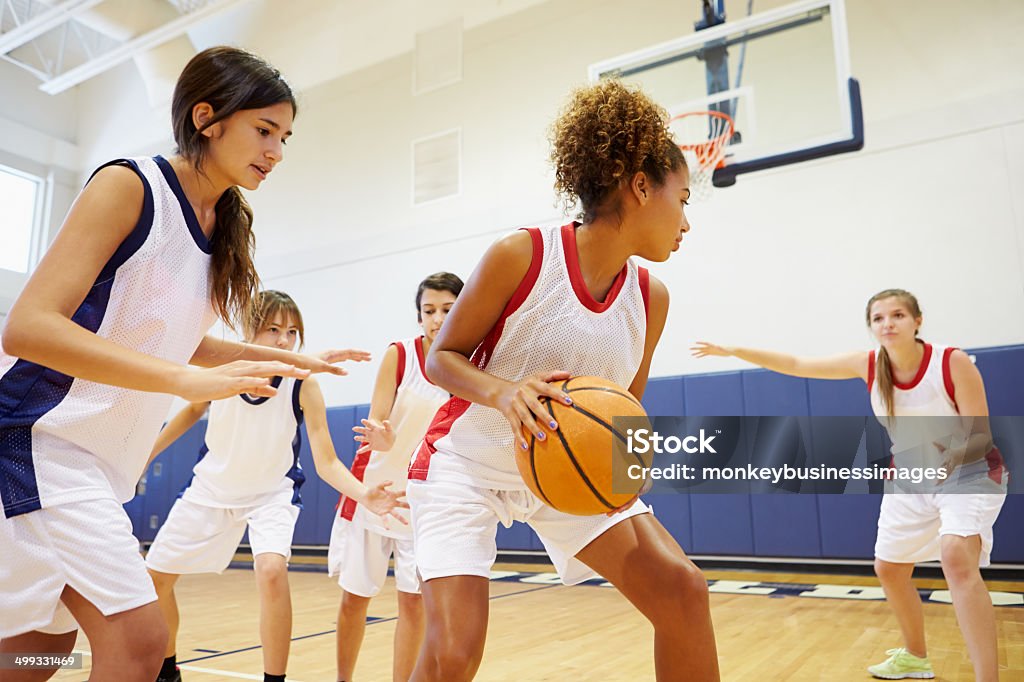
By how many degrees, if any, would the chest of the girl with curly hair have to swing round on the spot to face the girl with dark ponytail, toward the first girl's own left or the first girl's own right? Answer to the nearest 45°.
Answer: approximately 90° to the first girl's own right

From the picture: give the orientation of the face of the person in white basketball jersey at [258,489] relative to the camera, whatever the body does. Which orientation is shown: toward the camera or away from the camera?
toward the camera

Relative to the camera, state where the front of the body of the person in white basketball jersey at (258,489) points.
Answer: toward the camera

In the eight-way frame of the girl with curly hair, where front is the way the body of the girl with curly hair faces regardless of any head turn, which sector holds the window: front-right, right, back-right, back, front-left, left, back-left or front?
back

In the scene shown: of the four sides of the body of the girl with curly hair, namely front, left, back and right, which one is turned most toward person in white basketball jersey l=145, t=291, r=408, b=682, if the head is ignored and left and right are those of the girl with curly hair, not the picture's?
back

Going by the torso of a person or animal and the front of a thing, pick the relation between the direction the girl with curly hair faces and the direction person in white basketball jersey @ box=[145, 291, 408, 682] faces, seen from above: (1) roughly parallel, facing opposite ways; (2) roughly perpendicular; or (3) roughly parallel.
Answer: roughly parallel

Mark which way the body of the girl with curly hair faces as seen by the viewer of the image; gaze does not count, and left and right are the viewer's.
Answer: facing the viewer and to the right of the viewer

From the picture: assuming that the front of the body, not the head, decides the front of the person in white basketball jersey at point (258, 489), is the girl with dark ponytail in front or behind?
in front

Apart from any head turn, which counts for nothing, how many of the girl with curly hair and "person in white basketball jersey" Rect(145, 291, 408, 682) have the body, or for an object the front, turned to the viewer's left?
0

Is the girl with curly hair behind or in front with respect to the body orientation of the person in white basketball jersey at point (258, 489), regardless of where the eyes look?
in front

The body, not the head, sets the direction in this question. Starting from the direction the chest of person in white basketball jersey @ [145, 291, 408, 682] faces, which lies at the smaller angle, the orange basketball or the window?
the orange basketball
